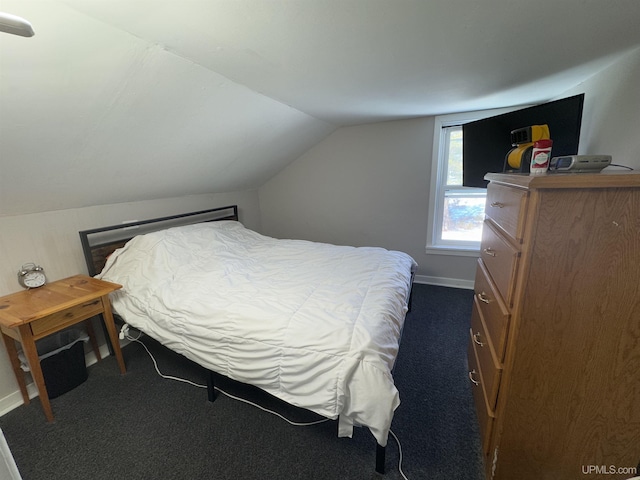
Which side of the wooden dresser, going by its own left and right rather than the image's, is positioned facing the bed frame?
front

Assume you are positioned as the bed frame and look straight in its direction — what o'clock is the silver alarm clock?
The silver alarm clock is roughly at 3 o'clock from the bed frame.

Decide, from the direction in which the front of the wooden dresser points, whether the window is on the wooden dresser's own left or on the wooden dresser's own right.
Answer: on the wooden dresser's own right

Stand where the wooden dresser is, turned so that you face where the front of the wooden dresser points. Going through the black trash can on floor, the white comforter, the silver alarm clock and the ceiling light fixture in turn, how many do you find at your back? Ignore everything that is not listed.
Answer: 0

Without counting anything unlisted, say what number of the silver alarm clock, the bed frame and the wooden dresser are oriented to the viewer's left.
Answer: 1

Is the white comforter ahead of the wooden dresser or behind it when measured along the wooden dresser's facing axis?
ahead

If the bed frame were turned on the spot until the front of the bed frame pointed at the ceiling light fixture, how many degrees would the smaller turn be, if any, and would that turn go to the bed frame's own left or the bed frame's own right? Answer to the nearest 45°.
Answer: approximately 45° to the bed frame's own right

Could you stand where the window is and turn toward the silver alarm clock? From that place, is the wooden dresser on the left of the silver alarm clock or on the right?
left

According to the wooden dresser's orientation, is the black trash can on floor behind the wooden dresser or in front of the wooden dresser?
in front

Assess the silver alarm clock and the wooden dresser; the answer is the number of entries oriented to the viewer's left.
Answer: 1

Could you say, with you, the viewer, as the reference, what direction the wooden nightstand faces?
facing the viewer and to the right of the viewer

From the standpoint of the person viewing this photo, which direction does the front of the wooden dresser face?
facing to the left of the viewer

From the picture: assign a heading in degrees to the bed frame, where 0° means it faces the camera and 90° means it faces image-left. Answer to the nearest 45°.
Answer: approximately 315°

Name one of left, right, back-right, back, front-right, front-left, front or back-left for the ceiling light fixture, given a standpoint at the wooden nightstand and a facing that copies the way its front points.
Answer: front-right
